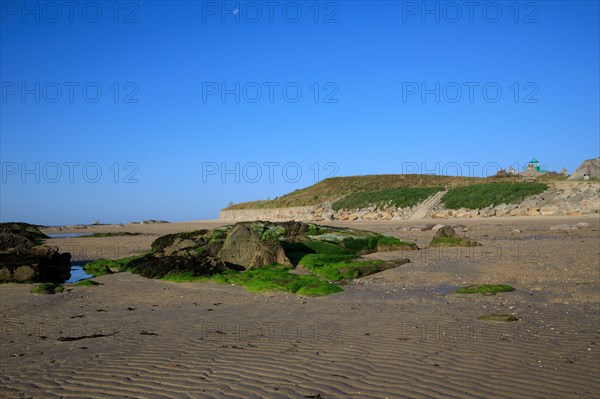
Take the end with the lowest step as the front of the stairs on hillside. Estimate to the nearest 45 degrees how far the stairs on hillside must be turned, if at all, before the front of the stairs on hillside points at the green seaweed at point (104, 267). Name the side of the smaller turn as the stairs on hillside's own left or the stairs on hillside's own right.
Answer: approximately 45° to the stairs on hillside's own left

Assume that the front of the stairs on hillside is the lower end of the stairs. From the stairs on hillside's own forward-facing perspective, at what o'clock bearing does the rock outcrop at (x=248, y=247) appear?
The rock outcrop is roughly at 11 o'clock from the stairs on hillside.

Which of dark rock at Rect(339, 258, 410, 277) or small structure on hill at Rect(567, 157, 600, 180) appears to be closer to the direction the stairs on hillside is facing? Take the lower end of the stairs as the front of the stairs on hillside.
the dark rock

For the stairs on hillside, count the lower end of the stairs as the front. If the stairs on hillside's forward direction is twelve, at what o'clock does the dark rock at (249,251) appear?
The dark rock is roughly at 11 o'clock from the stairs on hillside.

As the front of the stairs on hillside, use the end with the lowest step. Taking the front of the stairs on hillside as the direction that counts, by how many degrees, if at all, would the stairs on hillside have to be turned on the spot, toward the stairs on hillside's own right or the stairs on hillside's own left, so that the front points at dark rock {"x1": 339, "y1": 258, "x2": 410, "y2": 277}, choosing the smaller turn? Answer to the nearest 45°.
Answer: approximately 45° to the stairs on hillside's own left

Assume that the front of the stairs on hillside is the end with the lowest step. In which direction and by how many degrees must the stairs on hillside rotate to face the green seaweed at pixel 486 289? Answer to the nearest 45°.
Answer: approximately 45° to its left

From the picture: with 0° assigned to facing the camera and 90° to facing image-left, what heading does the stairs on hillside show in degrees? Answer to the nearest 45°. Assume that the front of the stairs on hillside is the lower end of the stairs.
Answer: approximately 45°

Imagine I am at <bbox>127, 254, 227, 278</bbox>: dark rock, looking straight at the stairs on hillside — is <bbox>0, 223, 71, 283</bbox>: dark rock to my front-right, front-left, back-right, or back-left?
back-left
